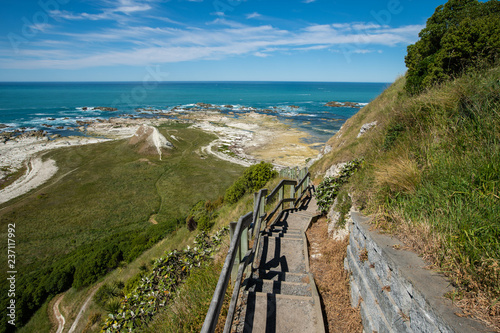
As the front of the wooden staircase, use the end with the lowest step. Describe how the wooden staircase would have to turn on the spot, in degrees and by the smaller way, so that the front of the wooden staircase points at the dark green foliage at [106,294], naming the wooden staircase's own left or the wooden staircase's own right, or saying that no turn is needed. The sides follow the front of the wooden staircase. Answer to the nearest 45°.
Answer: approximately 45° to the wooden staircase's own left

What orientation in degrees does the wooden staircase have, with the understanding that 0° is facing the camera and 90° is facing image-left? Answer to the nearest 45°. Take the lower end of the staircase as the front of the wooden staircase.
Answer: approximately 180°

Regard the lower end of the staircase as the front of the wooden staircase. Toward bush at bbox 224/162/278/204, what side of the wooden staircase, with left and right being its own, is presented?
front

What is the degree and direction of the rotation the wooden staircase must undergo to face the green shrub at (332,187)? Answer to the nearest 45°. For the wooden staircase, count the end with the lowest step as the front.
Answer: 0° — it already faces it

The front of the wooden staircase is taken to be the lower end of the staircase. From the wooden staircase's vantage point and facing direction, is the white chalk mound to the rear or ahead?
ahead
